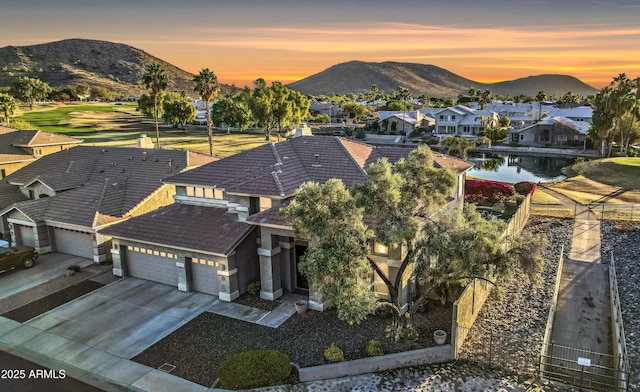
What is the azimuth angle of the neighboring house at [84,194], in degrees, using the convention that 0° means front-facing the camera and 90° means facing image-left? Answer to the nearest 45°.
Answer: approximately 45°

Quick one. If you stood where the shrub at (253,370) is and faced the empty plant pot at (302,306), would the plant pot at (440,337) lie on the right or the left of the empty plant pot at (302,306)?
right

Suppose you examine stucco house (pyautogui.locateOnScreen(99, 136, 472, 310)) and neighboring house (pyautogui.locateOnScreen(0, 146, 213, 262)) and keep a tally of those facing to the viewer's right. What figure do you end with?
0

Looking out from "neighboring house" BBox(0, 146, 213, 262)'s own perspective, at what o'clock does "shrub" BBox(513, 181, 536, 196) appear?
The shrub is roughly at 8 o'clock from the neighboring house.

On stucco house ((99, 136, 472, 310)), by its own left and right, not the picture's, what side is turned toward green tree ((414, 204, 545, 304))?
left

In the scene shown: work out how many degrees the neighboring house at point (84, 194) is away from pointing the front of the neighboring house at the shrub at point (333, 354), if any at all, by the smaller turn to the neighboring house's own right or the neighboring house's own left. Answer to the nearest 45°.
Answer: approximately 45° to the neighboring house's own left

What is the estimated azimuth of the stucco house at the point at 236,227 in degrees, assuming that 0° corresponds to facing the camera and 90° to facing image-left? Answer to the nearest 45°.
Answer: approximately 45°

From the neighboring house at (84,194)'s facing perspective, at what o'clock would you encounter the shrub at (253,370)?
The shrub is roughly at 10 o'clock from the neighboring house.

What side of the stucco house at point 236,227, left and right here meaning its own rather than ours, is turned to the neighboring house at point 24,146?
right

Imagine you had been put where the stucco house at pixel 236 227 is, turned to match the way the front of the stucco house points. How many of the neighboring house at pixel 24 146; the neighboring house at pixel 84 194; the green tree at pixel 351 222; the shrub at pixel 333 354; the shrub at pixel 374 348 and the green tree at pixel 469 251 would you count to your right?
2

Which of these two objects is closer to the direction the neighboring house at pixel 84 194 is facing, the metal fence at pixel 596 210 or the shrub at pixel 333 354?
the shrub

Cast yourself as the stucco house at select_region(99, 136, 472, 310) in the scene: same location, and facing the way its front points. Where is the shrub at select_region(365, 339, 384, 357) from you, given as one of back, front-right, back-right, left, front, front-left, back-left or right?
left
